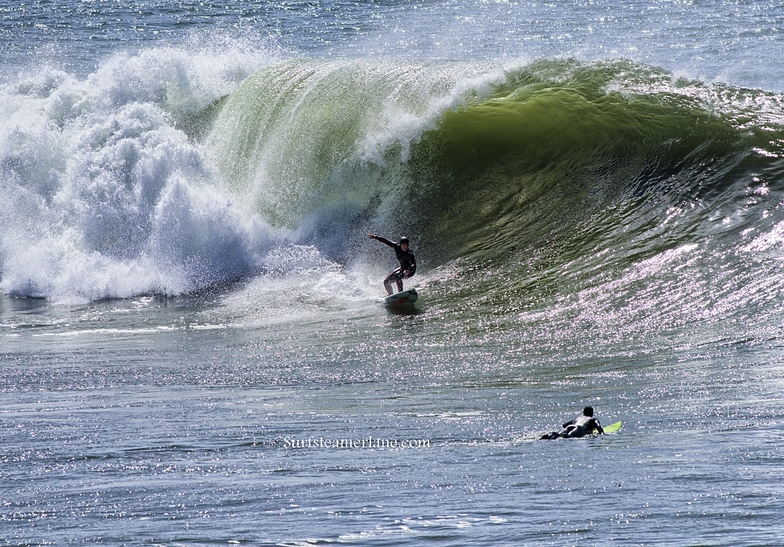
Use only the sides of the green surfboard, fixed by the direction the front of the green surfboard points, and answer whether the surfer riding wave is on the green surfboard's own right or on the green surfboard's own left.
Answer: on the green surfboard's own left

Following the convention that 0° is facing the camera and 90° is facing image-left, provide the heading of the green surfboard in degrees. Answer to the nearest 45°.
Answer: approximately 270°

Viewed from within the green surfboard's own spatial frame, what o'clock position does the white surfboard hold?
The white surfboard is roughly at 8 o'clock from the green surfboard.
